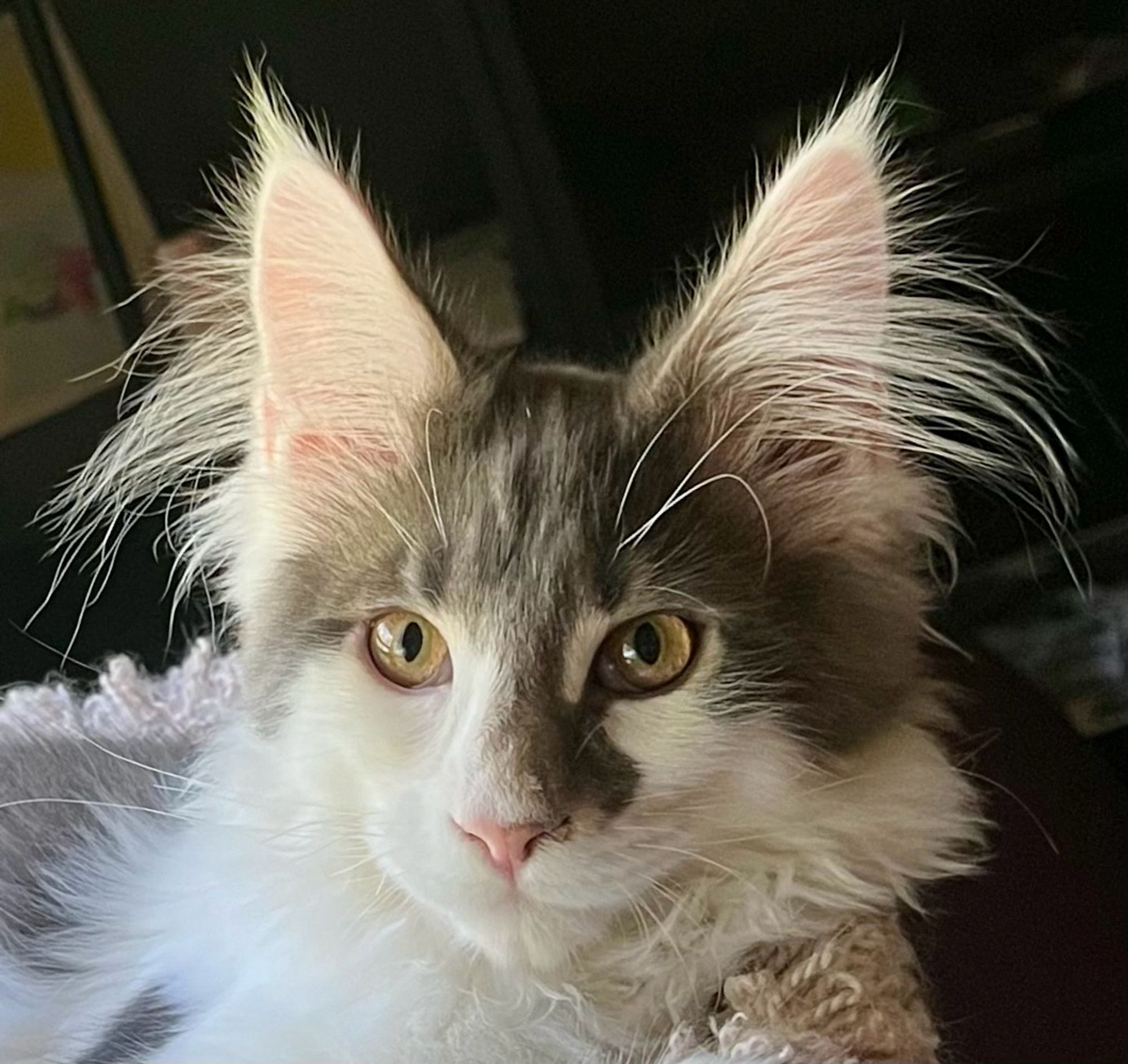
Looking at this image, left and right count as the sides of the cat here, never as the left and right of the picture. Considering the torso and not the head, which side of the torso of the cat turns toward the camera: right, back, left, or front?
front
